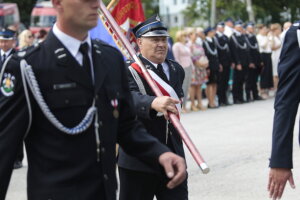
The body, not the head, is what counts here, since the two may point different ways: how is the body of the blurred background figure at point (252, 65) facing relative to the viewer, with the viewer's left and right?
facing the viewer and to the left of the viewer

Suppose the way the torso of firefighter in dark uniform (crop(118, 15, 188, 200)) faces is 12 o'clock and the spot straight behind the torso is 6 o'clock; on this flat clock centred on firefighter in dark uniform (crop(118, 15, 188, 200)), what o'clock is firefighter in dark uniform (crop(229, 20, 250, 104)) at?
firefighter in dark uniform (crop(229, 20, 250, 104)) is roughly at 8 o'clock from firefighter in dark uniform (crop(118, 15, 188, 200)).

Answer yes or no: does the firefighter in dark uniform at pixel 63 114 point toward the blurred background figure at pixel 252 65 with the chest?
no

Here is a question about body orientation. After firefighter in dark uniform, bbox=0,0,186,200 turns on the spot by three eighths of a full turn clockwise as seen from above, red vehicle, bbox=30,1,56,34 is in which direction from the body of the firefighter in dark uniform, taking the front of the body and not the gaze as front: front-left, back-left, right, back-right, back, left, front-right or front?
right

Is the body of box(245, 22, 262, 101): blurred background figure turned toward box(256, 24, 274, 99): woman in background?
no

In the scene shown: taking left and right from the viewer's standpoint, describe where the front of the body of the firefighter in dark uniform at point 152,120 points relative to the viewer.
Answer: facing the viewer and to the right of the viewer

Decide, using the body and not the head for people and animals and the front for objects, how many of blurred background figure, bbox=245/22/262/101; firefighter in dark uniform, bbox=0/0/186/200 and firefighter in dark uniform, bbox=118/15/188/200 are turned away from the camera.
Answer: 0

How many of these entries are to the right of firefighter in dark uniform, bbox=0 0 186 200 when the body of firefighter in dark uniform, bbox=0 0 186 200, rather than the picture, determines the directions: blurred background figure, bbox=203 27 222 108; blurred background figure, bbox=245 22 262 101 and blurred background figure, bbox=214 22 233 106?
0

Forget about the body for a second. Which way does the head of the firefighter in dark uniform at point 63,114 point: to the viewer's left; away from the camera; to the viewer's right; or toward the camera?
to the viewer's right

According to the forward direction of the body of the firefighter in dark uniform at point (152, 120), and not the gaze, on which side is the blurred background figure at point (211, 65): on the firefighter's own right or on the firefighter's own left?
on the firefighter's own left

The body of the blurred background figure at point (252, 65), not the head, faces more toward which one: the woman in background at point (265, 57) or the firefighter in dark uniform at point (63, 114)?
the firefighter in dark uniform

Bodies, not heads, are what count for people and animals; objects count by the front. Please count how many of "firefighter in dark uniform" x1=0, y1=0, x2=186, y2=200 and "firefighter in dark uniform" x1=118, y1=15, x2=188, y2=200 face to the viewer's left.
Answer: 0
